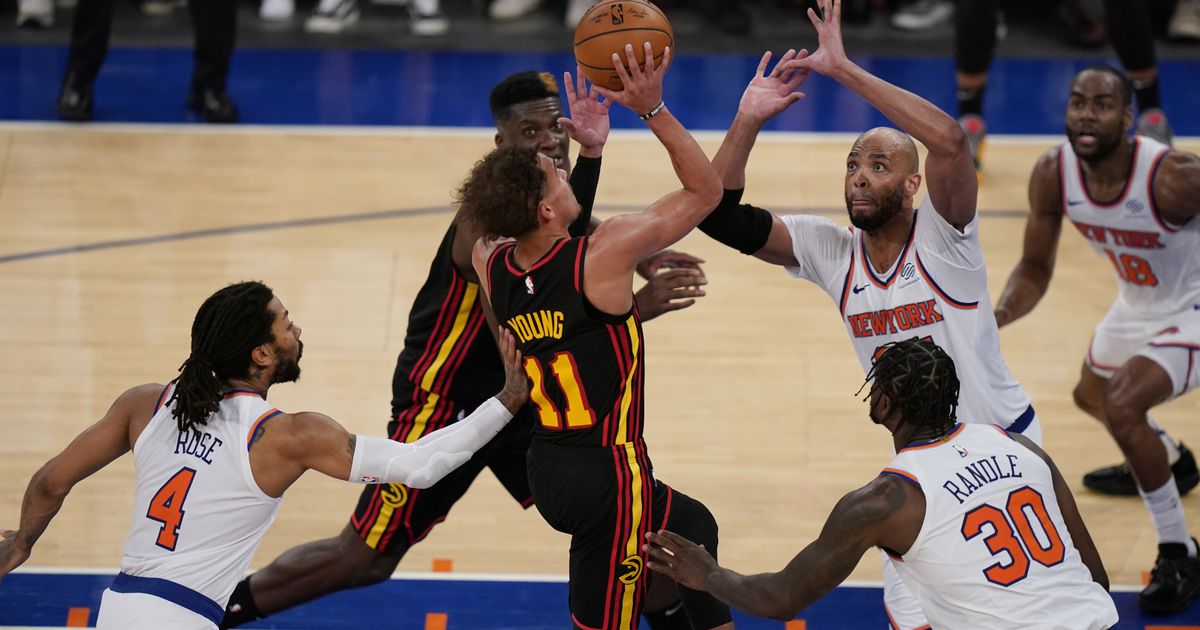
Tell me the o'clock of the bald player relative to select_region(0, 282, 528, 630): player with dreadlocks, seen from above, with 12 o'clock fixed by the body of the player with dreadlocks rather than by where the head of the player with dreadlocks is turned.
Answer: The bald player is roughly at 1 o'clock from the player with dreadlocks.

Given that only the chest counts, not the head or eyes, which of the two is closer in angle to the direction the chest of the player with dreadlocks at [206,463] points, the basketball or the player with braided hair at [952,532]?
the basketball

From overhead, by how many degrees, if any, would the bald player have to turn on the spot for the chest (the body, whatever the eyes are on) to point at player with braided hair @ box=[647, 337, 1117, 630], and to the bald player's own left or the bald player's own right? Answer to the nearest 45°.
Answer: approximately 45° to the bald player's own left

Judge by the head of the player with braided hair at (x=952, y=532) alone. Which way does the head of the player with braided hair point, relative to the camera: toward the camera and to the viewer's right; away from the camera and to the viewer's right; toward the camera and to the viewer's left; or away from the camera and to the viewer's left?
away from the camera and to the viewer's left

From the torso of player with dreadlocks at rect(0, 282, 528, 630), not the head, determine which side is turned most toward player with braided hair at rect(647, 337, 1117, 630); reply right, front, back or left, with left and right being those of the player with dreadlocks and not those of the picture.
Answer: right

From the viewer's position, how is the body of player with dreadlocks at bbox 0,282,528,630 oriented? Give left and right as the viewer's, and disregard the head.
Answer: facing away from the viewer and to the right of the viewer

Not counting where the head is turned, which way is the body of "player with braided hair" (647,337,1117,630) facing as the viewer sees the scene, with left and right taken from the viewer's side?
facing away from the viewer and to the left of the viewer

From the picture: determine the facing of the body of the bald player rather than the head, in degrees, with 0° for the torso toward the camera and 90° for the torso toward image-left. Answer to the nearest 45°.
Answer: approximately 45°

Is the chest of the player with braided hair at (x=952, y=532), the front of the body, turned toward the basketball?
yes
